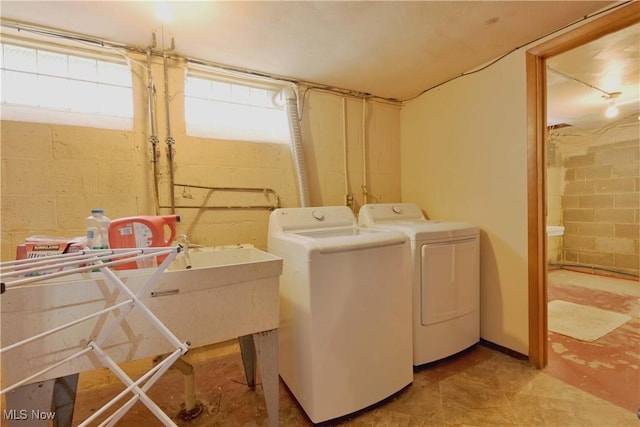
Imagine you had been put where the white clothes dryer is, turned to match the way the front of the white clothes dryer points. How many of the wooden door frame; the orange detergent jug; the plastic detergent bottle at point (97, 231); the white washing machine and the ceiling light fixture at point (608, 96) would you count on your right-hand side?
3

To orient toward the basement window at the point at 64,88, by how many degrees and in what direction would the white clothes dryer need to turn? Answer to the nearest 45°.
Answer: approximately 90° to its right

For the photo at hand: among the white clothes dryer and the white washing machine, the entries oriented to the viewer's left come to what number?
0

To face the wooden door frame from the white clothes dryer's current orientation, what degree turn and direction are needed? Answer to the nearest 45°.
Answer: approximately 45° to its left

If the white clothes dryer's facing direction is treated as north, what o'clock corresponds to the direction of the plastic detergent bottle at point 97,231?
The plastic detergent bottle is roughly at 3 o'clock from the white clothes dryer.

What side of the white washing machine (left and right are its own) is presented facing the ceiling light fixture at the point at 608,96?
left

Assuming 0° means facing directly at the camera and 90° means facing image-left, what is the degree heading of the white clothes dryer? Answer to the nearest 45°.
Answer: approximately 315°

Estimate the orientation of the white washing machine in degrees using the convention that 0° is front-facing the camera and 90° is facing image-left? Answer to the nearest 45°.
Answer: approximately 315°

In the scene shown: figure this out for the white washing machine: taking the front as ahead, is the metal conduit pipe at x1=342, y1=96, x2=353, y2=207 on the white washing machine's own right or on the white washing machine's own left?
on the white washing machine's own left

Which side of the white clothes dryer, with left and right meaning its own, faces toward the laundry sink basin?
right

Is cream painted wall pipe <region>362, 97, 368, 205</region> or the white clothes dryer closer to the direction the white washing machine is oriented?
the white clothes dryer

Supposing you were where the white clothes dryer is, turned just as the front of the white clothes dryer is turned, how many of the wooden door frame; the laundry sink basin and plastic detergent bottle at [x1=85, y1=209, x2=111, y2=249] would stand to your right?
2

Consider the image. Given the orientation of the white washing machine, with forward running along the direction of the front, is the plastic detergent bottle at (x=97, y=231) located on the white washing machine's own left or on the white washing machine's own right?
on the white washing machine's own right

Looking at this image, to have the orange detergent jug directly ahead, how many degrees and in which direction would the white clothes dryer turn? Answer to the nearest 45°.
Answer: approximately 90° to its right

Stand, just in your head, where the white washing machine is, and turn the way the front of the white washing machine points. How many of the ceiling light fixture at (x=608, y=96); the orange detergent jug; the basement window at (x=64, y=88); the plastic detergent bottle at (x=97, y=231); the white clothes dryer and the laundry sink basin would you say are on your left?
2
